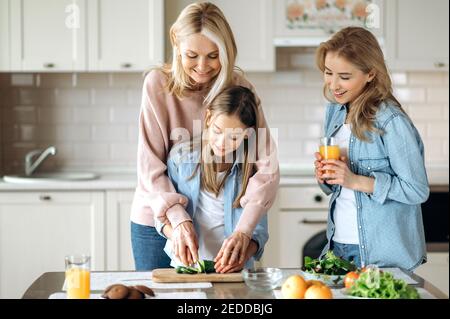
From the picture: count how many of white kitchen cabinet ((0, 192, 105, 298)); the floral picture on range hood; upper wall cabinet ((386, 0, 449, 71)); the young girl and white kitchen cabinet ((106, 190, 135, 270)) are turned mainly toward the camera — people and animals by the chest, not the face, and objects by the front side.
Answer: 5

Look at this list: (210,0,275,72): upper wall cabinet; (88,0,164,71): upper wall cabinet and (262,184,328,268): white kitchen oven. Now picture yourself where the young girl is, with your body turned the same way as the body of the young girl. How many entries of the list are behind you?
3

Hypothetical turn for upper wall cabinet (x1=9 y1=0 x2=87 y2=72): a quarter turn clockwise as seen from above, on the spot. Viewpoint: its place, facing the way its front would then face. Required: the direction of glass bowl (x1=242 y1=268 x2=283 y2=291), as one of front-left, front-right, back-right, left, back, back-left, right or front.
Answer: left

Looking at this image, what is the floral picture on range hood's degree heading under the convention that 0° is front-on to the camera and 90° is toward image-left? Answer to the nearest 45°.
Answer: approximately 0°

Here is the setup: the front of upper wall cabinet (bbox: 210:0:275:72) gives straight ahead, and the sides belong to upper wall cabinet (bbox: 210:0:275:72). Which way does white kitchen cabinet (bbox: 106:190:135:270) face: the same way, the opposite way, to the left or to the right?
the same way

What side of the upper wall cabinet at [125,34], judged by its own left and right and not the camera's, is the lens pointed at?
front

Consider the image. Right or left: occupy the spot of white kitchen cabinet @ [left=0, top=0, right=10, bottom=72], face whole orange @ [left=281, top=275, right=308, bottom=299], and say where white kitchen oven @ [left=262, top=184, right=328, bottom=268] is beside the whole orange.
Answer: left

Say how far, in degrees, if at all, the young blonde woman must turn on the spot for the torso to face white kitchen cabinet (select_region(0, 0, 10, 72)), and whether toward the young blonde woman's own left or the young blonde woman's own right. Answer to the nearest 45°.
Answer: approximately 90° to the young blonde woman's own right

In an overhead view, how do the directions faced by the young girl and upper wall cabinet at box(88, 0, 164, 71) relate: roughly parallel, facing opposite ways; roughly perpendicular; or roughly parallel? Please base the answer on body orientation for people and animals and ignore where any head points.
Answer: roughly parallel

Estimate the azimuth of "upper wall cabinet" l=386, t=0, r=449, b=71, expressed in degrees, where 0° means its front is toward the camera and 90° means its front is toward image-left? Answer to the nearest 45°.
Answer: approximately 0°

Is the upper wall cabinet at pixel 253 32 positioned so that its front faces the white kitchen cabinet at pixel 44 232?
no

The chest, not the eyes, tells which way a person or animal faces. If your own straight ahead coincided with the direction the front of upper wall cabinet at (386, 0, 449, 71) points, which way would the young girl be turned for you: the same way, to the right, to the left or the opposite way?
the same way

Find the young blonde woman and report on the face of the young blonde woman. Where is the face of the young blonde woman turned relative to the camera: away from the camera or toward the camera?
toward the camera

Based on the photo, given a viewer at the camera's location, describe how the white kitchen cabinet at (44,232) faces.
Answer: facing the viewer

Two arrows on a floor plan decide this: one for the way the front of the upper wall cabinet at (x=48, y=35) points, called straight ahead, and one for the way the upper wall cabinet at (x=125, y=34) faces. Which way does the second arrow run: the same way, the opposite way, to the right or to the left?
the same way

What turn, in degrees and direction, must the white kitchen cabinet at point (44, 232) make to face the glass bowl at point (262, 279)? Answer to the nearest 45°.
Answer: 0° — it already faces it

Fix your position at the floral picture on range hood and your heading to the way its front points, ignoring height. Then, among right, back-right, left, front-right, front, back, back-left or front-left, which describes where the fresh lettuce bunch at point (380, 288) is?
front

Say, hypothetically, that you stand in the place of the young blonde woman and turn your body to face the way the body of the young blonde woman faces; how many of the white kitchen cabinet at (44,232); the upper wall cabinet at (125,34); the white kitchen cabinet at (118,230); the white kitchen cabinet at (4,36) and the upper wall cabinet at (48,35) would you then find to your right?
5

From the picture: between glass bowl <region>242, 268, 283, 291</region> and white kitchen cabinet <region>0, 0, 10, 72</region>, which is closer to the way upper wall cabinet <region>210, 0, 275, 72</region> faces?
the glass bowl

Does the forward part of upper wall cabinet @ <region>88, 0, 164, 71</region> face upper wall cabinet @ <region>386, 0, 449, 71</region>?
no

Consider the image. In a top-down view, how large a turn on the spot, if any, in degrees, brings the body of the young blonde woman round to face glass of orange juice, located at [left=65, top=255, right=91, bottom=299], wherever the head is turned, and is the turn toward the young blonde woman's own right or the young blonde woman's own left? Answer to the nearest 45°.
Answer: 0° — they already face it

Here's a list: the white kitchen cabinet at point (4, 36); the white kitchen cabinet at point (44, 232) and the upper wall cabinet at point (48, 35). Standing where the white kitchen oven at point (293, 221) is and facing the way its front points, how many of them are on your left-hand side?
0

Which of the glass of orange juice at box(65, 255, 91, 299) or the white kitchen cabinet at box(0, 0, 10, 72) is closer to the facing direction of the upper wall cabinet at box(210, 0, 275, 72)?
the glass of orange juice
